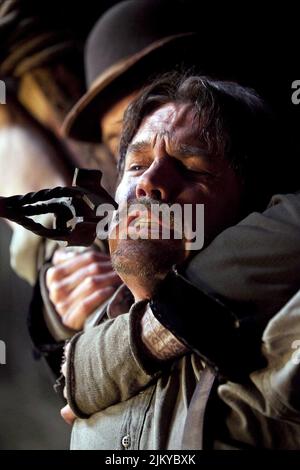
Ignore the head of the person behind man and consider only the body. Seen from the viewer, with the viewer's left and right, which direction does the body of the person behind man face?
facing the viewer and to the left of the viewer
